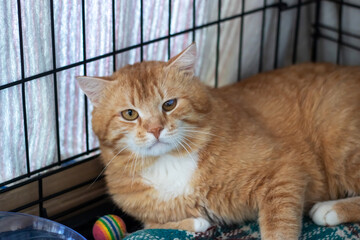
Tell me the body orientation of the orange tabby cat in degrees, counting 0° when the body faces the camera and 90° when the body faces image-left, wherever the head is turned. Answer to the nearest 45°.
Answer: approximately 45°
